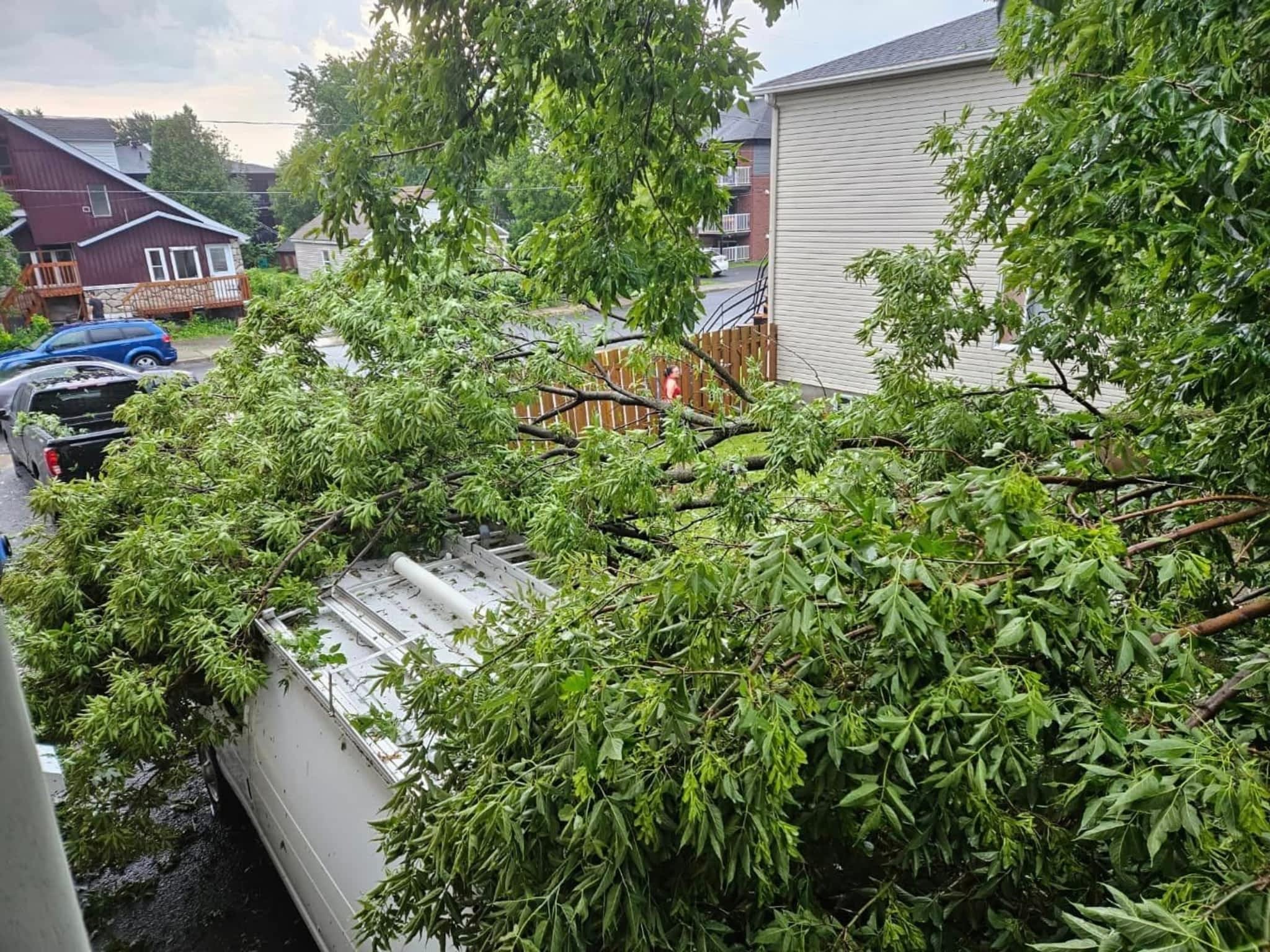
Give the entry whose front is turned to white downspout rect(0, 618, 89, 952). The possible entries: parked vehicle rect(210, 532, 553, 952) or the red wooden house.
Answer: the red wooden house

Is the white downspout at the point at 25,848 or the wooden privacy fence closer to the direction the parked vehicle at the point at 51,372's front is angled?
the wooden privacy fence

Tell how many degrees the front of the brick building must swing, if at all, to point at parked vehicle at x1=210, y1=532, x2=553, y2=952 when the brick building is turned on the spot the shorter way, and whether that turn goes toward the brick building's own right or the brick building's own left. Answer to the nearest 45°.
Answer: approximately 45° to the brick building's own left

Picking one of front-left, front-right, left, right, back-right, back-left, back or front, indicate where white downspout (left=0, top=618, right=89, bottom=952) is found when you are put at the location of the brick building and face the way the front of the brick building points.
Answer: front-left

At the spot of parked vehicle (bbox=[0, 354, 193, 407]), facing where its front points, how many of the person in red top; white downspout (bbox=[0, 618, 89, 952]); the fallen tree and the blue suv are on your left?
1

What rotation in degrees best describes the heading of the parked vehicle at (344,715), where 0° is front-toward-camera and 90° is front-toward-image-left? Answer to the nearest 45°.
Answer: approximately 135°

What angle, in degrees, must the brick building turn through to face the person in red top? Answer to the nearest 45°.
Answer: approximately 45° to its left

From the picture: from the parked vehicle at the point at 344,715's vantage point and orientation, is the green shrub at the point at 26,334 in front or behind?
in front

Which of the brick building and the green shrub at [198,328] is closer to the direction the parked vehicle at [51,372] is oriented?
the brick building

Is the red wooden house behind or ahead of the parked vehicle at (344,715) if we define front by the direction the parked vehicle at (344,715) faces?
ahead
